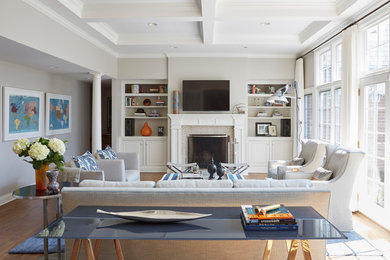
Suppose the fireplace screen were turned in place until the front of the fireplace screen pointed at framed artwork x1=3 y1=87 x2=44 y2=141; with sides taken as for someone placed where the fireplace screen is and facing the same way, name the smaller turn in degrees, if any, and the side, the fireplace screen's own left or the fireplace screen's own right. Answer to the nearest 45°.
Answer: approximately 45° to the fireplace screen's own right

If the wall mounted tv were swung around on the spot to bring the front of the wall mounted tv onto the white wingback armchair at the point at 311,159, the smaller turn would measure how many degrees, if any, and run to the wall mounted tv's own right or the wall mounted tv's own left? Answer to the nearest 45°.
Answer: approximately 45° to the wall mounted tv's own left

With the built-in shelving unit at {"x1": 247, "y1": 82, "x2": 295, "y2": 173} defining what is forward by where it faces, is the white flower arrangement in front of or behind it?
in front

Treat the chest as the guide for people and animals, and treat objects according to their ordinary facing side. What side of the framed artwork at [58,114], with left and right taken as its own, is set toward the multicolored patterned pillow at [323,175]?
front

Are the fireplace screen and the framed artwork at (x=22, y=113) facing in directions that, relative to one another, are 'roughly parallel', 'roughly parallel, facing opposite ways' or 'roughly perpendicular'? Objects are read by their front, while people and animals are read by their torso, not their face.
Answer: roughly perpendicular

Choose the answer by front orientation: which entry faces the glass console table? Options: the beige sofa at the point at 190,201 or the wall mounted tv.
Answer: the wall mounted tv

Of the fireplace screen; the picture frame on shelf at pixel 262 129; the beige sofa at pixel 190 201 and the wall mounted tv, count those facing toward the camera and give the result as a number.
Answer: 3

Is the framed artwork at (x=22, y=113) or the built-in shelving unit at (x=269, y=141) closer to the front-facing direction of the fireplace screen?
the framed artwork

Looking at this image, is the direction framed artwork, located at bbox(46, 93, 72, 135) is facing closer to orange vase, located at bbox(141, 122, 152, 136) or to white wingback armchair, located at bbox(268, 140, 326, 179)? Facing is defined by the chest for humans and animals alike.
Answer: the white wingback armchair

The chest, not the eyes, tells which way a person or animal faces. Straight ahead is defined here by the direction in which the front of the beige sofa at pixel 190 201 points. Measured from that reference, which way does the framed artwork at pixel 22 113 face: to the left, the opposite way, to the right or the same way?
to the right

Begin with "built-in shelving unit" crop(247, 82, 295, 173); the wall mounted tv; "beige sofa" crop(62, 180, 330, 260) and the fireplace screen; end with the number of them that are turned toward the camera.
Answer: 3

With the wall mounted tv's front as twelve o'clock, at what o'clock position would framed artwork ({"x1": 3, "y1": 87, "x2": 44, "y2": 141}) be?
The framed artwork is roughly at 2 o'clock from the wall mounted tv.

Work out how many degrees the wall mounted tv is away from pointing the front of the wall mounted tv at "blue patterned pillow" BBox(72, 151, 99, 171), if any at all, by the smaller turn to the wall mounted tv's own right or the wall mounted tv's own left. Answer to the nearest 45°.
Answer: approximately 45° to the wall mounted tv's own right

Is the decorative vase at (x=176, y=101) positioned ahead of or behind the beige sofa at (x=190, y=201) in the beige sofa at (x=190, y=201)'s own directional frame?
ahead

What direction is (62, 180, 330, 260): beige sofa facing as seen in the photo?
away from the camera

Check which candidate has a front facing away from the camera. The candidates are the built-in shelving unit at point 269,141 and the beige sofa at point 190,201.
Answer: the beige sofa

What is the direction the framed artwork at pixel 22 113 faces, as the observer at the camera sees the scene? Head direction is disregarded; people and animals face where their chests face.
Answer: facing the viewer and to the right of the viewer

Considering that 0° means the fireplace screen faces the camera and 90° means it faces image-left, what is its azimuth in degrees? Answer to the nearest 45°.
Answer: approximately 0°

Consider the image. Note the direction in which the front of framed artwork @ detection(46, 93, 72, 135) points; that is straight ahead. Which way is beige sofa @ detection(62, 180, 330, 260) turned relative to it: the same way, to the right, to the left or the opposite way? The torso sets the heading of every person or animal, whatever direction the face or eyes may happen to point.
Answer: to the left
